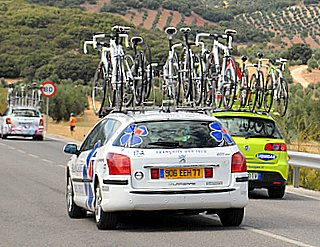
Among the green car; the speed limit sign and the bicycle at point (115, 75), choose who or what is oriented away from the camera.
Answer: the green car

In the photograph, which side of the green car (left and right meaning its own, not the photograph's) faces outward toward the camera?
back

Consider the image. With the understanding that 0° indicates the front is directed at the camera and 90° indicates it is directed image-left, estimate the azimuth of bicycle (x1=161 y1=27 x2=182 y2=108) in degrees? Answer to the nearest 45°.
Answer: approximately 180°

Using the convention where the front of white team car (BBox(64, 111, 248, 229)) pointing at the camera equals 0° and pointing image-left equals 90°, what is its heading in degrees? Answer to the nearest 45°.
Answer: approximately 180°

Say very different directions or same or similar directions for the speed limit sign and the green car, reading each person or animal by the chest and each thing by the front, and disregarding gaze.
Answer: very different directions

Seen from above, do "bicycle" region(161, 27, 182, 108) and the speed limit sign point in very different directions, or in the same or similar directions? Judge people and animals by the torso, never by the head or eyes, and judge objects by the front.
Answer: very different directions

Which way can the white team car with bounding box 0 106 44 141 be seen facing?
away from the camera

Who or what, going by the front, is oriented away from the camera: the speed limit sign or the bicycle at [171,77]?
the bicycle

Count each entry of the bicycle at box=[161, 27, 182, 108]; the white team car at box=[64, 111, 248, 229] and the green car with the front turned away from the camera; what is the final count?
3
